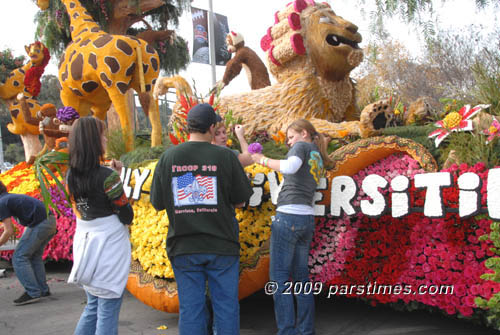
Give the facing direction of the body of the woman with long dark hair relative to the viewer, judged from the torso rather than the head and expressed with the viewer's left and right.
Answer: facing away from the viewer and to the right of the viewer

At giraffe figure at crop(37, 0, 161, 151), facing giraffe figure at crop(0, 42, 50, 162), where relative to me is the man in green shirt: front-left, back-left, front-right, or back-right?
back-left

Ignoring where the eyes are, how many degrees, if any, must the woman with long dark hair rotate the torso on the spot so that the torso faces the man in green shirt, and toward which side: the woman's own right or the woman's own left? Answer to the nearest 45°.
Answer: approximately 90° to the woman's own right

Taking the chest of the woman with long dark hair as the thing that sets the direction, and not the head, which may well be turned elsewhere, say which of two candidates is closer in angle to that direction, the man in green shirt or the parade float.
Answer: the parade float

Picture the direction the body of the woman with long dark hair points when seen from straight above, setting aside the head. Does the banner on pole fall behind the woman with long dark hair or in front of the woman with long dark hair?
in front

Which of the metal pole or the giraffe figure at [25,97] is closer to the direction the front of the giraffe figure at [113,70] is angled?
the giraffe figure

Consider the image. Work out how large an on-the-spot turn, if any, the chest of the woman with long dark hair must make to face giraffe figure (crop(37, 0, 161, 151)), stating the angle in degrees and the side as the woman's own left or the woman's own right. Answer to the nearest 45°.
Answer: approximately 45° to the woman's own left

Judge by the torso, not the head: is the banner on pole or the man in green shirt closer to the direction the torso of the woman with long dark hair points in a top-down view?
the banner on pole

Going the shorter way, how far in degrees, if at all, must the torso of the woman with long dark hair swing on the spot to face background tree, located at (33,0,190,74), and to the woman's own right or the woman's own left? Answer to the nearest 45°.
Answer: approximately 45° to the woman's own left
